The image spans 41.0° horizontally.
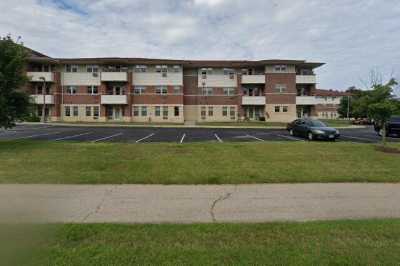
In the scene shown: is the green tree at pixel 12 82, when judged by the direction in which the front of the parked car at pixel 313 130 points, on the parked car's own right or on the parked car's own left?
on the parked car's own right

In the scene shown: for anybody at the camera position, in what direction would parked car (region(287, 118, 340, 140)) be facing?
facing the viewer and to the right of the viewer

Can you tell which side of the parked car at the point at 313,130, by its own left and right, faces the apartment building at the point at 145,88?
back

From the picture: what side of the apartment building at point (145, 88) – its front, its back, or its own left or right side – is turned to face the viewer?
front

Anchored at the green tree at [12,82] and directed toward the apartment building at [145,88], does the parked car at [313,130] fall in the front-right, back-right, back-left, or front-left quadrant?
front-right

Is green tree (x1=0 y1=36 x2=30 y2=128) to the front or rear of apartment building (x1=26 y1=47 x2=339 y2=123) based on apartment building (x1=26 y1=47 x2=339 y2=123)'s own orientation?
to the front
